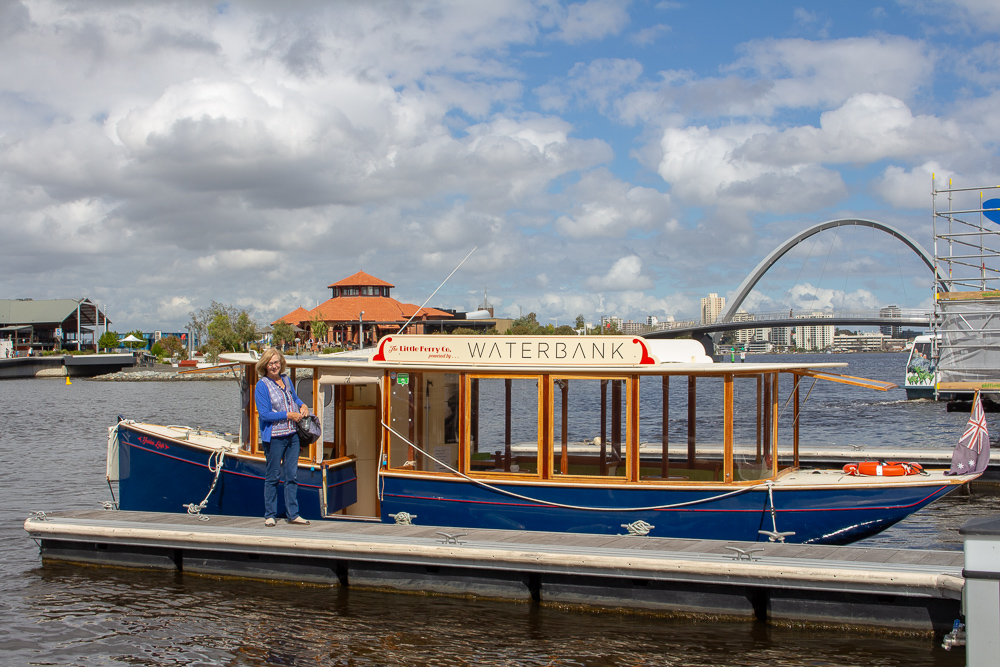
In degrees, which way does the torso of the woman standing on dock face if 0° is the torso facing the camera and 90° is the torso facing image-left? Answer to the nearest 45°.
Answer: approximately 315°

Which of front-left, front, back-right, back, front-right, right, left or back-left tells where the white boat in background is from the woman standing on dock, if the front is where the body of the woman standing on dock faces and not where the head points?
left
